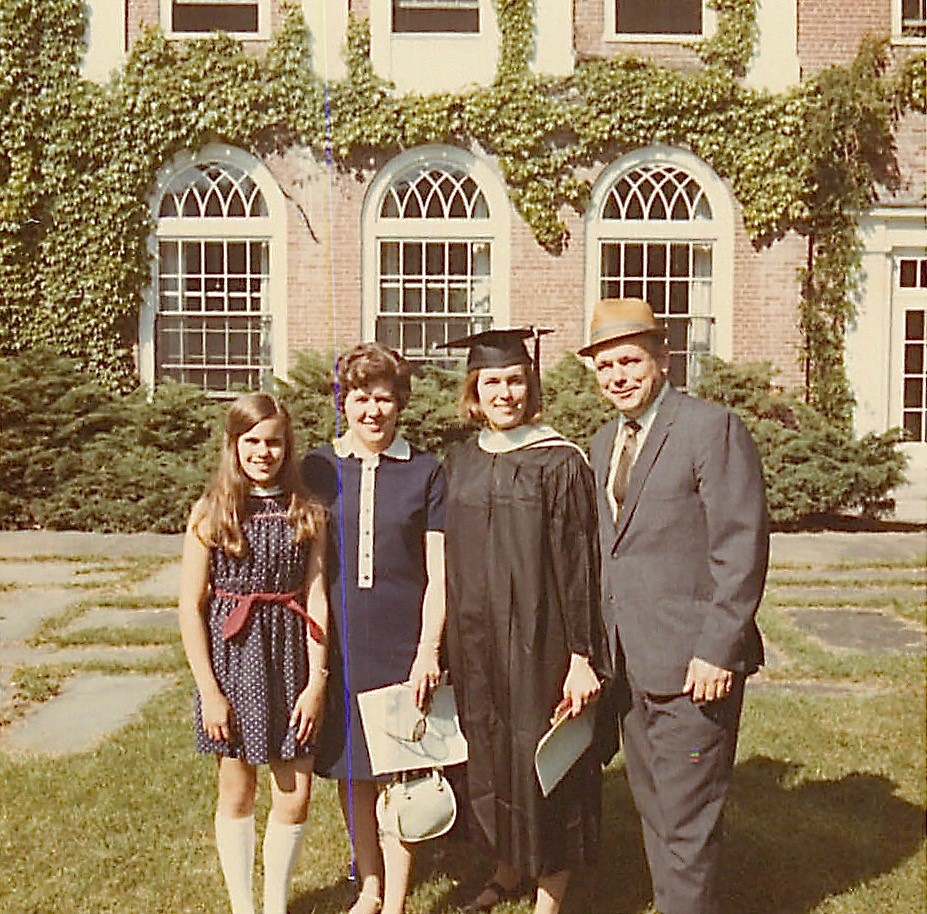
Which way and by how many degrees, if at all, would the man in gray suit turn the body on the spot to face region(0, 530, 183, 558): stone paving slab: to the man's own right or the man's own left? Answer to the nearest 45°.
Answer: approximately 90° to the man's own right

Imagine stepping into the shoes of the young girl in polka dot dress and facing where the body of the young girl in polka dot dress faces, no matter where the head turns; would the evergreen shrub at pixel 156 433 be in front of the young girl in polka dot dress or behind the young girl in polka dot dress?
behind

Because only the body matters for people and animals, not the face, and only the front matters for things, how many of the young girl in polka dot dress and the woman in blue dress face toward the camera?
2

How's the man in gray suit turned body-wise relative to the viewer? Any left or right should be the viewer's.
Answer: facing the viewer and to the left of the viewer

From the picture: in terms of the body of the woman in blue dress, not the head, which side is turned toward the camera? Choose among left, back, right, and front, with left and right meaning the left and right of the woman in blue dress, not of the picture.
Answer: front

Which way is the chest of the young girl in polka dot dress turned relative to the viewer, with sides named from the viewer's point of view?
facing the viewer
